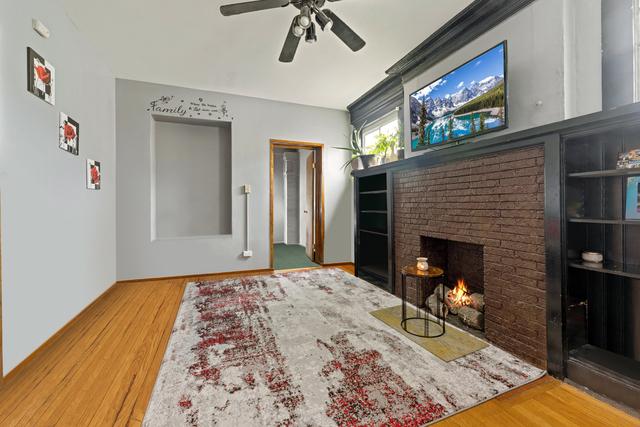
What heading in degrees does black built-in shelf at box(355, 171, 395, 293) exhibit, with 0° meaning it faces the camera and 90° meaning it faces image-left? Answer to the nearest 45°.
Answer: approximately 45°

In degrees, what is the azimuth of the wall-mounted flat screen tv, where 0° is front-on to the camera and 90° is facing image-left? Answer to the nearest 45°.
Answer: approximately 45°

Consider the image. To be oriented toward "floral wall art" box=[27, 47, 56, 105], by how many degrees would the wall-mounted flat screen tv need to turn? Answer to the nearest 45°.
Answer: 0° — it already faces it

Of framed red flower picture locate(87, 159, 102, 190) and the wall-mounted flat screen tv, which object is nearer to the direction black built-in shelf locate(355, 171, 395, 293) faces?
the framed red flower picture

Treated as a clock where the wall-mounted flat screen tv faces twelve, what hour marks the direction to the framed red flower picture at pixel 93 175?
The framed red flower picture is roughly at 1 o'clock from the wall-mounted flat screen tv.
